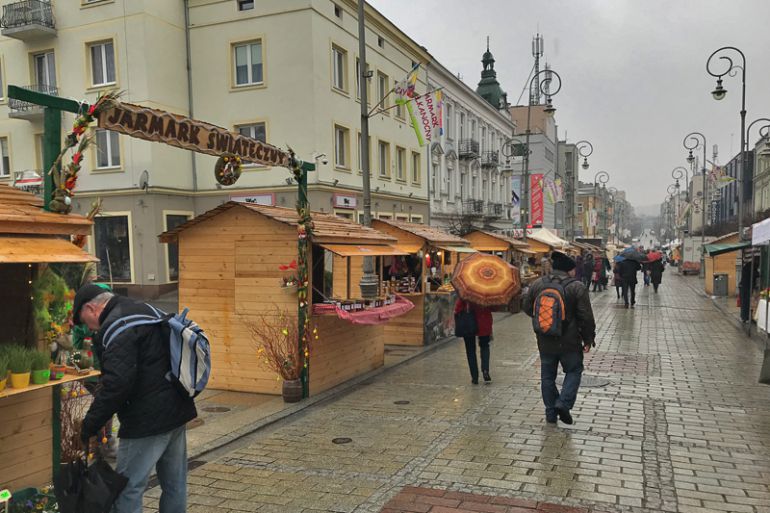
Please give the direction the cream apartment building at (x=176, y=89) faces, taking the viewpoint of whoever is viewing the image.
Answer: facing the viewer and to the right of the viewer

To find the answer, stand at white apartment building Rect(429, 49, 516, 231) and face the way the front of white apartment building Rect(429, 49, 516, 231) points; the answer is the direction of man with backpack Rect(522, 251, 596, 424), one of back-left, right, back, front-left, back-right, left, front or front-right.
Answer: front-right

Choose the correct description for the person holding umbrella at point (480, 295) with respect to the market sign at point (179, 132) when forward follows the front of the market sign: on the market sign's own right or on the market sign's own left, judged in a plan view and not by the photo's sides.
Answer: on the market sign's own left

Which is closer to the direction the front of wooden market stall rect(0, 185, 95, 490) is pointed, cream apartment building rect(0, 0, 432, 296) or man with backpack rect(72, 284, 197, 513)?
the man with backpack

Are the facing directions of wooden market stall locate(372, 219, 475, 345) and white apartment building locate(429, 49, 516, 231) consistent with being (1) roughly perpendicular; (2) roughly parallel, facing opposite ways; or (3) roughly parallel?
roughly parallel

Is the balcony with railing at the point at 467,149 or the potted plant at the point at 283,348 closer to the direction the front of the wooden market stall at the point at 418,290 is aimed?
the potted plant

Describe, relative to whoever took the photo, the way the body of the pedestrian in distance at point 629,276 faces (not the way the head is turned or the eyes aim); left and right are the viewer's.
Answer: facing away from the viewer

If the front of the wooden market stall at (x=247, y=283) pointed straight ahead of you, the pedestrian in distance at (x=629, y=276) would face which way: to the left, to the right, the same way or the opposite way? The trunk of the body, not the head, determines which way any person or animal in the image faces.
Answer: to the left

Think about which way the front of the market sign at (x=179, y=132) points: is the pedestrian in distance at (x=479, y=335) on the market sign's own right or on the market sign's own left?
on the market sign's own left

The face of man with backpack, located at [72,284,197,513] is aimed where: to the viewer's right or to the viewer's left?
to the viewer's left
